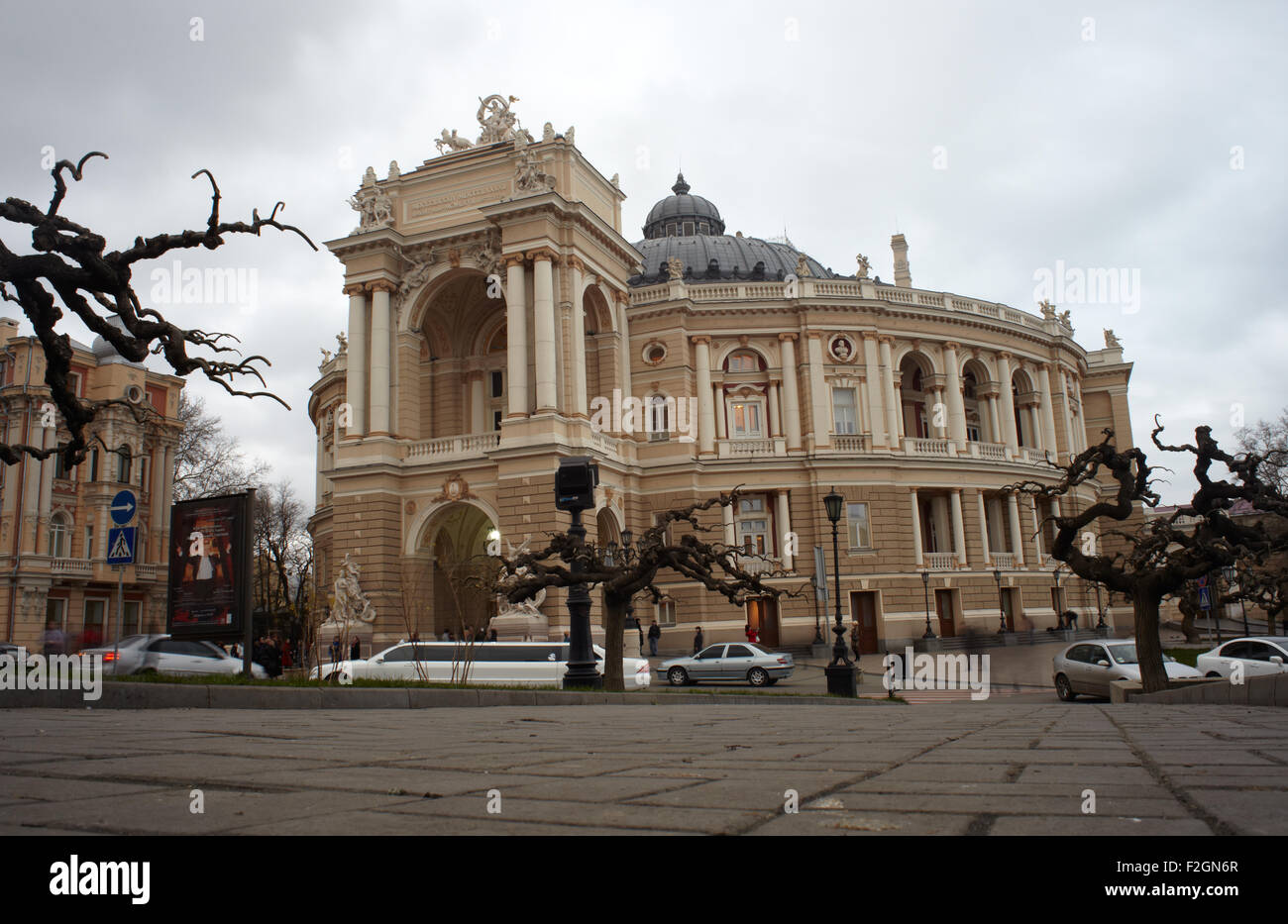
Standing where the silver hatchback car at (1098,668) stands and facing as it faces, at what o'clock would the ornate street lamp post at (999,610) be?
The ornate street lamp post is roughly at 7 o'clock from the silver hatchback car.

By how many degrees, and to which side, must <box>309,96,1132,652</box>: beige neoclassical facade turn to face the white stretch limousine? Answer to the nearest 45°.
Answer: approximately 45° to its left

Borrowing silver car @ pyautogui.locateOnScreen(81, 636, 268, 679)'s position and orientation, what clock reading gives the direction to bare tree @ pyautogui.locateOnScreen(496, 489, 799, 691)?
The bare tree is roughly at 1 o'clock from the silver car.

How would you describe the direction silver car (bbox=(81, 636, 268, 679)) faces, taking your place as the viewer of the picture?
facing to the right of the viewer

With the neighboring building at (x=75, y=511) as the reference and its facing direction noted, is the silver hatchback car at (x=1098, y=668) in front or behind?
in front

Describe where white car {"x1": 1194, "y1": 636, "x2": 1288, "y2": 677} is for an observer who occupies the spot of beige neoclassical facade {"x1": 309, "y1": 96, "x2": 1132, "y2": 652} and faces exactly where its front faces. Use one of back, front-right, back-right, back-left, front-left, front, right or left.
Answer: left

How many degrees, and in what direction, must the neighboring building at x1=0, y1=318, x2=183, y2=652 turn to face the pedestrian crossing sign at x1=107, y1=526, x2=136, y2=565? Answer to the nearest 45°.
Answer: approximately 45° to its right

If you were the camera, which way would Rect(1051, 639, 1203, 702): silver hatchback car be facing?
facing the viewer and to the right of the viewer

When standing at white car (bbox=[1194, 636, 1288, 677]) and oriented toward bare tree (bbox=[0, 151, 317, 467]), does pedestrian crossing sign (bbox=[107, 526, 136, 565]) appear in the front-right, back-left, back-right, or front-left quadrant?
front-right

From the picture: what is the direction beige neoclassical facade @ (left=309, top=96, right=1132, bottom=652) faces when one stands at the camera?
facing the viewer and to the left of the viewer
